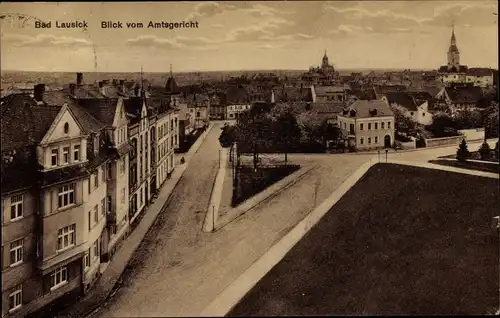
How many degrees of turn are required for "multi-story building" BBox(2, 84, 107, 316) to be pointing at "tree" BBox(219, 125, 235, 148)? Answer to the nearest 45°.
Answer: approximately 45° to its left

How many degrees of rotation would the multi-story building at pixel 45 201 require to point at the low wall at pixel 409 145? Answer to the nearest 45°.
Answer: approximately 45° to its left

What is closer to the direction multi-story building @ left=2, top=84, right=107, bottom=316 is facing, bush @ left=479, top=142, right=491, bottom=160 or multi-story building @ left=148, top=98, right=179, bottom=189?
the bush

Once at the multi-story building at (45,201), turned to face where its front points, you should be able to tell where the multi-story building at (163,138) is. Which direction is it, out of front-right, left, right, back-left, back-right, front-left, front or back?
left

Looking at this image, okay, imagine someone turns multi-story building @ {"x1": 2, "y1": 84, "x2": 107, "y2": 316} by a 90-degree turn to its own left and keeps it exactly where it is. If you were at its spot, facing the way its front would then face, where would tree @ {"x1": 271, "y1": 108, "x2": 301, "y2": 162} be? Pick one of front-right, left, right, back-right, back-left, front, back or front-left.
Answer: front-right

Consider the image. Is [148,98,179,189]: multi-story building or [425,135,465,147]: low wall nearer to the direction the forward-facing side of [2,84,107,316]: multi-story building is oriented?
the low wall

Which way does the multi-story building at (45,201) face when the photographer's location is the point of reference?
facing the viewer and to the right of the viewer

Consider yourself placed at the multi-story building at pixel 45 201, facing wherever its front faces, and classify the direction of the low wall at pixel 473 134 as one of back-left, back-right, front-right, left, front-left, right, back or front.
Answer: front-left

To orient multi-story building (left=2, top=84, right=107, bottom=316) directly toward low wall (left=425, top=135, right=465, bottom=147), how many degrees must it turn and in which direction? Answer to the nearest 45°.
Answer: approximately 45° to its left

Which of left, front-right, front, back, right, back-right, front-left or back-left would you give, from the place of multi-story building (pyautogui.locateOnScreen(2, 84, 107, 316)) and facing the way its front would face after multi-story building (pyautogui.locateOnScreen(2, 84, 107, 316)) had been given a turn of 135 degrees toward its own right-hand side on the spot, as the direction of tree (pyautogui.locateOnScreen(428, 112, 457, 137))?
back
